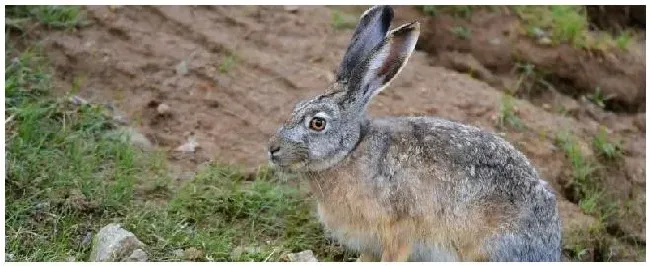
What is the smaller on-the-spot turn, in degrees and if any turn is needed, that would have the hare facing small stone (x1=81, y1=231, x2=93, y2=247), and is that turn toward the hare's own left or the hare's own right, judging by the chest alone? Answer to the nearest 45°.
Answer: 0° — it already faces it

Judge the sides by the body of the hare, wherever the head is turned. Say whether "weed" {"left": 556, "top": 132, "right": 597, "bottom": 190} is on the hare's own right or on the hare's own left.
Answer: on the hare's own right

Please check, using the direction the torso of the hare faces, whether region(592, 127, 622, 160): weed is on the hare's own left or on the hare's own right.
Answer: on the hare's own right

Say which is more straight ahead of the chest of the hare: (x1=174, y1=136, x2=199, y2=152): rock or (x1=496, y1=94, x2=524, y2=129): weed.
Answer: the rock

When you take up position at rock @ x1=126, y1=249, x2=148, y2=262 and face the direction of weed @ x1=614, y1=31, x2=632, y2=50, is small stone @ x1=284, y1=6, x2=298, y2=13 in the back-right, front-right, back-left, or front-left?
front-left

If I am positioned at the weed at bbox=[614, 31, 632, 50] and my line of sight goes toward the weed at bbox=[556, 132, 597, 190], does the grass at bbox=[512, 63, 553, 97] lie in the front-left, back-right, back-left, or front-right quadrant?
front-right

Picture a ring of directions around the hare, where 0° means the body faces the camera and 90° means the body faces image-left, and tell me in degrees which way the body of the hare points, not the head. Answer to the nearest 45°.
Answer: approximately 90°

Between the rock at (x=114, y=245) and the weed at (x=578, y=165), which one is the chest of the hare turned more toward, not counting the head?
the rock

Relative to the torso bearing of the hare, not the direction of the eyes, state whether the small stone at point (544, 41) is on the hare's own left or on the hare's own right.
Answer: on the hare's own right

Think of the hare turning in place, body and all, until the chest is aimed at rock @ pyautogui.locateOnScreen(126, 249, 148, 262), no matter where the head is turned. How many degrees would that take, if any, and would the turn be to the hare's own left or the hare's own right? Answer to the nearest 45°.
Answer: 0° — it already faces it

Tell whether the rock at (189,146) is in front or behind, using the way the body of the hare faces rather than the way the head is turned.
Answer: in front

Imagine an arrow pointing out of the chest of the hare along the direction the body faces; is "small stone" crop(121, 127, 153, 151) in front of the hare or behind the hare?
in front
